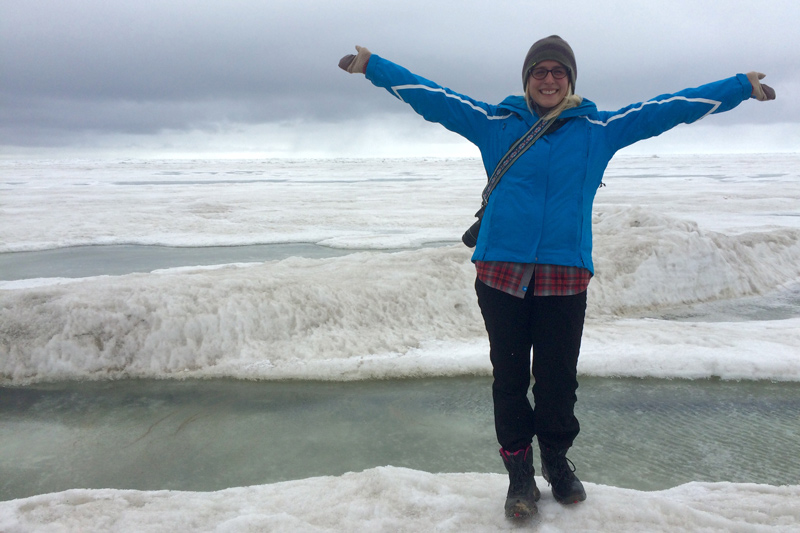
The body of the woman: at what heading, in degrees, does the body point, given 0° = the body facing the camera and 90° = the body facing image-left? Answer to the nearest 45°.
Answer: approximately 0°
